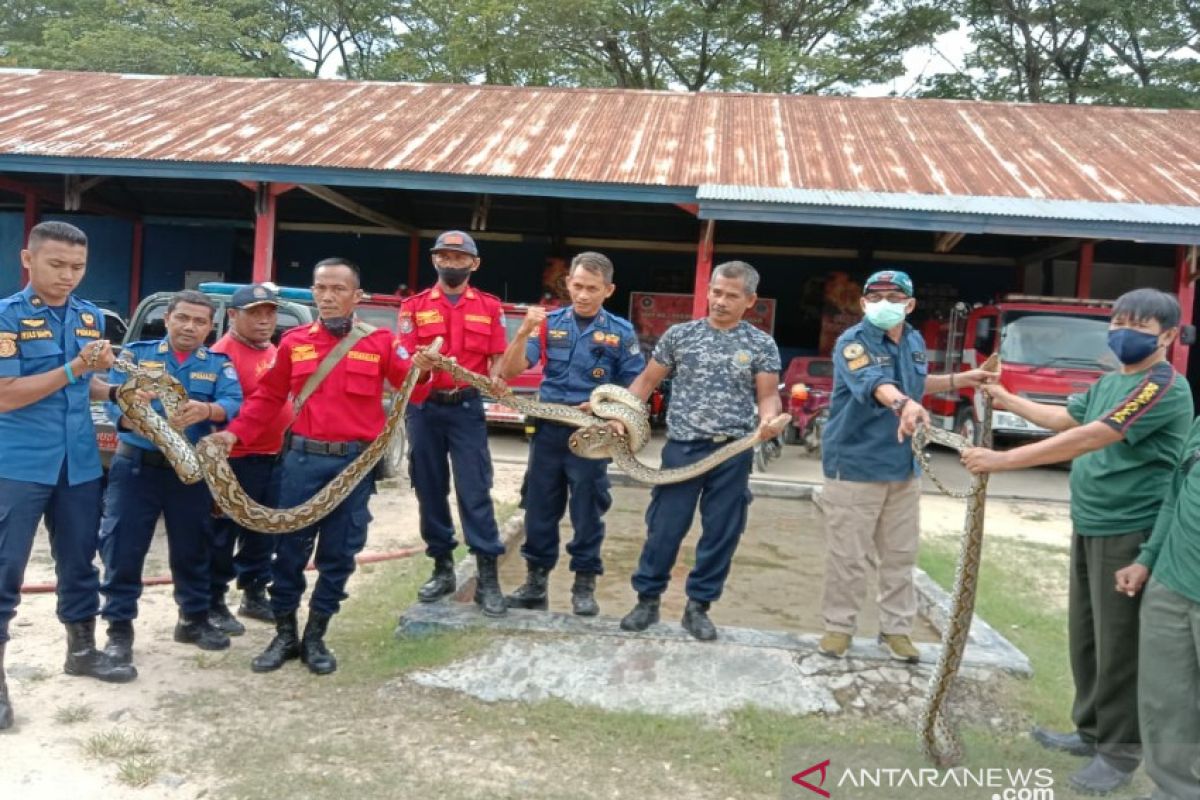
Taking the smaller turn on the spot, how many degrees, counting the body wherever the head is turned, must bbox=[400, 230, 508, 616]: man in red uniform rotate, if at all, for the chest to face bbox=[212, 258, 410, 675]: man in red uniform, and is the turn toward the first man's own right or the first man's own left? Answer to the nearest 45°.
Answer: approximately 45° to the first man's own right

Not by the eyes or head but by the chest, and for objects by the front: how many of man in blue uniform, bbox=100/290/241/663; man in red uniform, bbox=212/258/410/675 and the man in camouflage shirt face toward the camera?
3

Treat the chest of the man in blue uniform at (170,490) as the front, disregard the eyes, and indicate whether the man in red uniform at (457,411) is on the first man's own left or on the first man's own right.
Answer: on the first man's own left

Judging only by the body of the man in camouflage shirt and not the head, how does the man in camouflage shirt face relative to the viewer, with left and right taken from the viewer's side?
facing the viewer

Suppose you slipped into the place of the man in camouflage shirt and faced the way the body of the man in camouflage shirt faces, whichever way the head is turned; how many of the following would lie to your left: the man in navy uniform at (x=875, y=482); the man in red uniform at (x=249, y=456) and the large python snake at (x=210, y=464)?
1

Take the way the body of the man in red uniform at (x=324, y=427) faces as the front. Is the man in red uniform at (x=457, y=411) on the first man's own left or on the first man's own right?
on the first man's own left

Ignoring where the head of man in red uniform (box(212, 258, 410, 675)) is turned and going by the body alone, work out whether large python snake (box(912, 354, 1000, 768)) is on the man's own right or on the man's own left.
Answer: on the man's own left

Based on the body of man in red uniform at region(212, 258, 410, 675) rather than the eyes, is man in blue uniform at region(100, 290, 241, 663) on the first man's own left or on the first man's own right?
on the first man's own right

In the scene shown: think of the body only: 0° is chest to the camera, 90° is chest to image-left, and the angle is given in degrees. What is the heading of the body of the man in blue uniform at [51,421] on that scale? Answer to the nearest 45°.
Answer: approximately 315°

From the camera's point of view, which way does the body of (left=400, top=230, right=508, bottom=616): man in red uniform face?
toward the camera

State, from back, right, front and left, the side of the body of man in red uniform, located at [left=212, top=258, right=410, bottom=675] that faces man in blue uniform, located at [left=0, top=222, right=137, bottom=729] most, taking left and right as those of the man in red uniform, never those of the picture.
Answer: right

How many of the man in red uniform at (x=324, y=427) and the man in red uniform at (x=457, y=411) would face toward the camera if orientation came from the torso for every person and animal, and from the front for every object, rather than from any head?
2

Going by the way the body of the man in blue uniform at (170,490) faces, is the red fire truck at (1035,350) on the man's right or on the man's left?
on the man's left

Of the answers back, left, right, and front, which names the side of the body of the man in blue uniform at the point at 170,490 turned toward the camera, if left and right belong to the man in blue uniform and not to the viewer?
front
